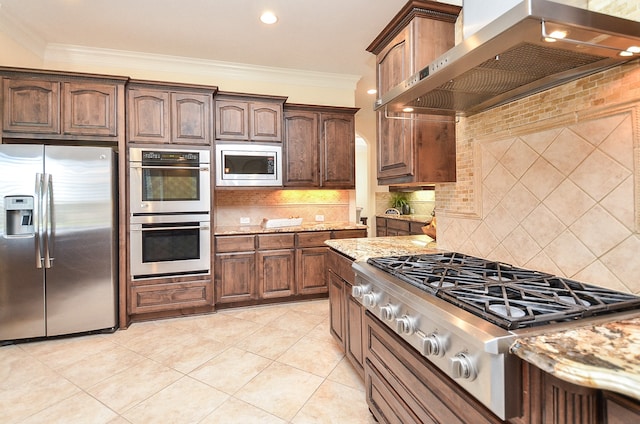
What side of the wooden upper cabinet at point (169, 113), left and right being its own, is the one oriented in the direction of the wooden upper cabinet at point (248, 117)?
left

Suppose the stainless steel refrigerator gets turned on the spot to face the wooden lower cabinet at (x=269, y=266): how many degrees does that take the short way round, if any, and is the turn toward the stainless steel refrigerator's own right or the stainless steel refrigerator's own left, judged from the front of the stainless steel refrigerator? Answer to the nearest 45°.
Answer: approximately 90° to the stainless steel refrigerator's own left

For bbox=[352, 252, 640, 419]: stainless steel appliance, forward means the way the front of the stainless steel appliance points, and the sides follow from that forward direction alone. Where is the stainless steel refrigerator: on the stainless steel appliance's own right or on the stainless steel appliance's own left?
on the stainless steel appliance's own right

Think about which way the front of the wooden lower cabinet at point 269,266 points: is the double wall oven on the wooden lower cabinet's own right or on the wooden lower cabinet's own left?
on the wooden lower cabinet's own right

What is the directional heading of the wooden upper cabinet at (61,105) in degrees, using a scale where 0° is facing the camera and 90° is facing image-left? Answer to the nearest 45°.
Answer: approximately 0°

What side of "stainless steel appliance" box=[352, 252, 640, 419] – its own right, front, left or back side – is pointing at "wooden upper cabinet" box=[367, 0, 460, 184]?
right

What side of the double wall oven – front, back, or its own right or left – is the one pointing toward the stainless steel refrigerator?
right

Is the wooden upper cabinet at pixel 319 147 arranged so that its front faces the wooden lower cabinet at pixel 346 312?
yes

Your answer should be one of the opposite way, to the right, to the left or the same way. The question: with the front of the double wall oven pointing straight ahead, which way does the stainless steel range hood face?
to the right
